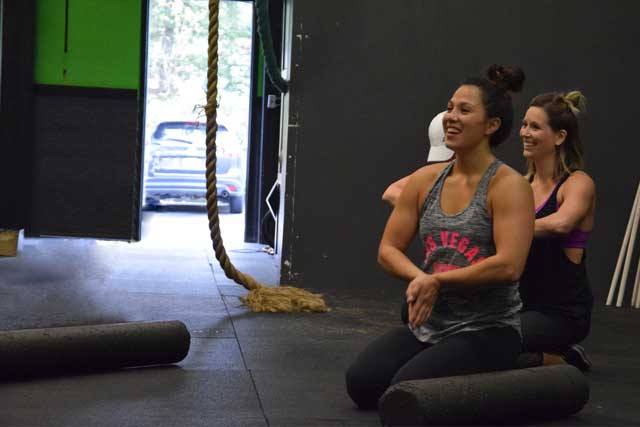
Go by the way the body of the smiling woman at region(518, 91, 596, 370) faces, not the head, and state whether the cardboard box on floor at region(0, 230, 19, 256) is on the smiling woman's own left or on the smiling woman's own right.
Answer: on the smiling woman's own right

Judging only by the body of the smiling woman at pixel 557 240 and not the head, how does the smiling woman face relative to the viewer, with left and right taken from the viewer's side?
facing the viewer and to the left of the viewer

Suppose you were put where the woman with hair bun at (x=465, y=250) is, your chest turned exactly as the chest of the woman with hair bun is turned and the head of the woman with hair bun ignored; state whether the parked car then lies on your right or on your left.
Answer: on your right

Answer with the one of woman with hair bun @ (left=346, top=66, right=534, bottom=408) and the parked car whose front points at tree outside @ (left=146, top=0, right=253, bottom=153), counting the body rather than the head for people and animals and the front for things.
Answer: the parked car

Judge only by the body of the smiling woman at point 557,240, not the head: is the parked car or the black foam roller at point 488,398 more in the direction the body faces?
the black foam roller

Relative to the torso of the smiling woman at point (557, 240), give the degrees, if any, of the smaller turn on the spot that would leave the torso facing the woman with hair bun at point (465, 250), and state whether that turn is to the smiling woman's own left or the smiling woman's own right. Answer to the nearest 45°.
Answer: approximately 45° to the smiling woman's own left

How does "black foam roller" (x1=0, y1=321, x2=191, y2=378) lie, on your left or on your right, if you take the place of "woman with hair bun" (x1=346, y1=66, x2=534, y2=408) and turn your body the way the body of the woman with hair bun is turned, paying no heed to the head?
on your right

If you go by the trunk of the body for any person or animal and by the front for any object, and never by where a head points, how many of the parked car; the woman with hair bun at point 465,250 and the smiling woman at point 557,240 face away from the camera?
1

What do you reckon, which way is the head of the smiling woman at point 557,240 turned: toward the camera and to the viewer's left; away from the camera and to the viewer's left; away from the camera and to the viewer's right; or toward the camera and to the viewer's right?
toward the camera and to the viewer's left

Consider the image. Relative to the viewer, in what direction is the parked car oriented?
away from the camera

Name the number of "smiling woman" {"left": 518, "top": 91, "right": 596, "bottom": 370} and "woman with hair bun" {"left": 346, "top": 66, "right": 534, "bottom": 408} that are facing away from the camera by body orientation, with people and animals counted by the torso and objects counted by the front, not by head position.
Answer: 0

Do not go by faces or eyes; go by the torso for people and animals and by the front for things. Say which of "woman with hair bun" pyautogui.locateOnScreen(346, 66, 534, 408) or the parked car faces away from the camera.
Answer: the parked car
